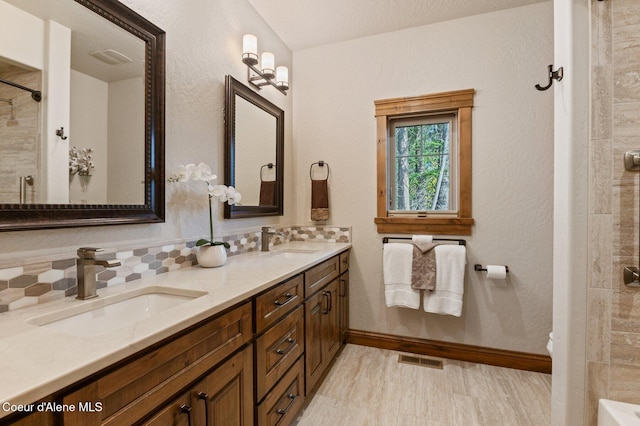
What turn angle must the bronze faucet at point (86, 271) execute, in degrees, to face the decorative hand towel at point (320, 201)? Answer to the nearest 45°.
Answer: approximately 90° to its left

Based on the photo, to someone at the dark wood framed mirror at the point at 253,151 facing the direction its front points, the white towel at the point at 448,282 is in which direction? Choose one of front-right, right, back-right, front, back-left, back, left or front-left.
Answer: front-left

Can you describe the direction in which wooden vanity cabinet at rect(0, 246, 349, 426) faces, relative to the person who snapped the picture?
facing the viewer and to the right of the viewer

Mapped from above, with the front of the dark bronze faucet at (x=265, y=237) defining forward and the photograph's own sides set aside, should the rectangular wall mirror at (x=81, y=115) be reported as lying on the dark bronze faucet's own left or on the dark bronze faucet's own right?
on the dark bronze faucet's own right

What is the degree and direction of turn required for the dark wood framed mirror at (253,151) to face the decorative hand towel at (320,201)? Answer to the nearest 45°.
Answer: approximately 90° to its left

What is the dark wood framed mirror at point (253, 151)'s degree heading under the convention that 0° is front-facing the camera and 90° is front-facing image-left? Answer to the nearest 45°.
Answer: approximately 315°

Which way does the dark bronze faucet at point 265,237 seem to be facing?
to the viewer's right

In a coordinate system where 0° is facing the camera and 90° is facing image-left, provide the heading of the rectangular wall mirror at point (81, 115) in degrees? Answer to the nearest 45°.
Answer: approximately 315°

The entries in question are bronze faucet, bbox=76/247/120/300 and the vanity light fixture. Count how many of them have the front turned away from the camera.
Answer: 0
